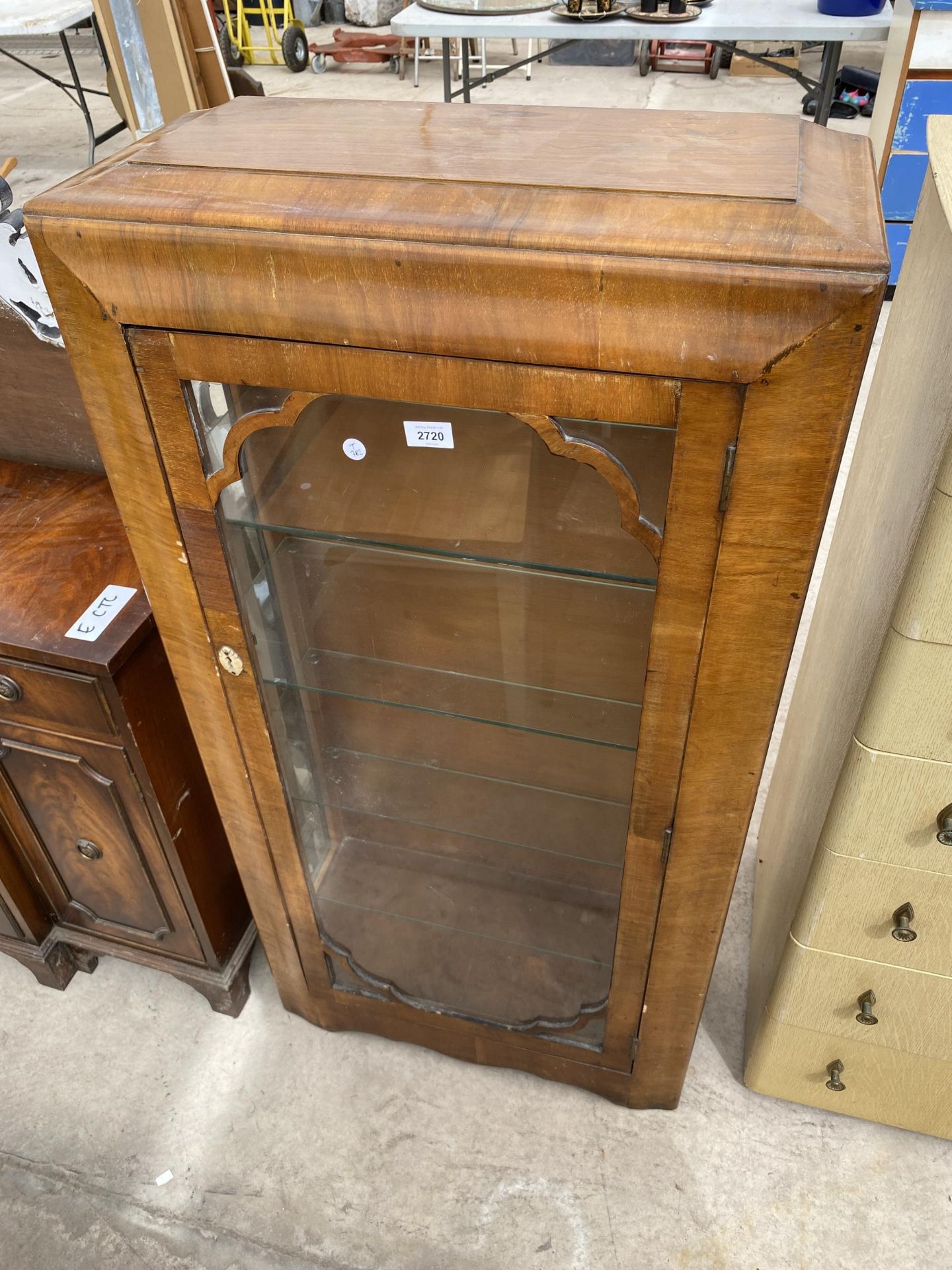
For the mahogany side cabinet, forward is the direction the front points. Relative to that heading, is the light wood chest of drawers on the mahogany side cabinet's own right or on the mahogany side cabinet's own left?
on the mahogany side cabinet's own left

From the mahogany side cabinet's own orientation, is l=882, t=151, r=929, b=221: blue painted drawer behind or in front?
behind

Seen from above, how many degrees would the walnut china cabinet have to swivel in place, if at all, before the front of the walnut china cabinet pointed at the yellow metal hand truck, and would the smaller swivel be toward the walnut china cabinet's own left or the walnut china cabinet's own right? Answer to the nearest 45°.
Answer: approximately 180°

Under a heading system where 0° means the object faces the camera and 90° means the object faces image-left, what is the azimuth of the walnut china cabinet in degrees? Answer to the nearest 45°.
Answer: approximately 0°

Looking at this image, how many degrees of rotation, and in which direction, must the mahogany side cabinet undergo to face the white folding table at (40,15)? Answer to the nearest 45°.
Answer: approximately 135° to its right

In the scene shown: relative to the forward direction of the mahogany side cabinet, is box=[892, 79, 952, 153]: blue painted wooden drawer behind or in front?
behind

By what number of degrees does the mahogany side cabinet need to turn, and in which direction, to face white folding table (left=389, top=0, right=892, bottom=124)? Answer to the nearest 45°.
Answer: approximately 180°

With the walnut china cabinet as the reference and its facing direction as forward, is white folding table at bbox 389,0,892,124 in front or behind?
behind

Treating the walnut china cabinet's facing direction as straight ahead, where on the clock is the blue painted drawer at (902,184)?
The blue painted drawer is roughly at 7 o'clock from the walnut china cabinet.

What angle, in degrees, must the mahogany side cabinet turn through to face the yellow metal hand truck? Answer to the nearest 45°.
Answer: approximately 135° to its right

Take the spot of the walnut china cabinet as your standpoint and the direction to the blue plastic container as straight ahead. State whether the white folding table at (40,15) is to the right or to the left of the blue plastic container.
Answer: left
